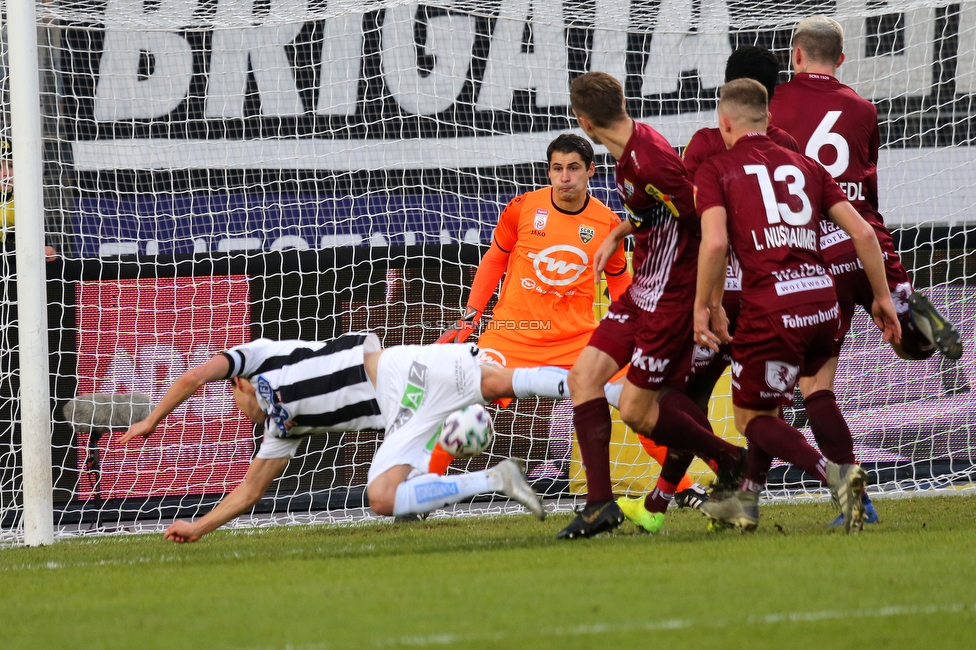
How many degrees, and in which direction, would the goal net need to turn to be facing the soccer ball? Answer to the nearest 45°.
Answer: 0° — it already faces it

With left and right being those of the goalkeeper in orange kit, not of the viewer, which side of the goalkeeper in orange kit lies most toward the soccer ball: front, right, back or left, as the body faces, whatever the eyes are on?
front

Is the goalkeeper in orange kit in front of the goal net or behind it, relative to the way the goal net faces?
in front

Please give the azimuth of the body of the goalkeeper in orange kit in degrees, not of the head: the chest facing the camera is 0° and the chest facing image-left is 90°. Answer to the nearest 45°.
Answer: approximately 0°

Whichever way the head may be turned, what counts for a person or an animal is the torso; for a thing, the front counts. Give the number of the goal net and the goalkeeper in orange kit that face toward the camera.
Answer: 2
